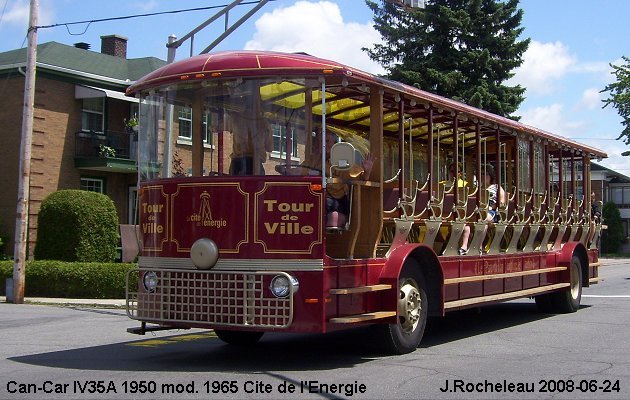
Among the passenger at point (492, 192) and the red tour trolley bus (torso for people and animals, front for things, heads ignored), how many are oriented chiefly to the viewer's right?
0

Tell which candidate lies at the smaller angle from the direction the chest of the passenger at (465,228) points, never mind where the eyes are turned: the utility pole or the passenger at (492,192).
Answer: the utility pole

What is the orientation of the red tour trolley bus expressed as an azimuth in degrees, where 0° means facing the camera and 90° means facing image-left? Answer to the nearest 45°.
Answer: approximately 45°

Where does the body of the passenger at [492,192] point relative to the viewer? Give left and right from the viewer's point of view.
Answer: facing the viewer and to the left of the viewer

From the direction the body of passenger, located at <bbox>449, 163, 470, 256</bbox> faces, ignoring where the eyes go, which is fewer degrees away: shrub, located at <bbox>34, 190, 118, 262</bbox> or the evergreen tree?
the shrub

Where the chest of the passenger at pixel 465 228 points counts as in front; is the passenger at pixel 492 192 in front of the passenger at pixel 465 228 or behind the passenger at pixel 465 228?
behind

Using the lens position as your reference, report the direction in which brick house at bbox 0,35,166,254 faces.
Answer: facing the viewer and to the right of the viewer

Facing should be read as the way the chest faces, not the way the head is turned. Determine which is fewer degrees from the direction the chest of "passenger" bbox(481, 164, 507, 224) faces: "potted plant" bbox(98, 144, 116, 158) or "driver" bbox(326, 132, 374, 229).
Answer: the driver

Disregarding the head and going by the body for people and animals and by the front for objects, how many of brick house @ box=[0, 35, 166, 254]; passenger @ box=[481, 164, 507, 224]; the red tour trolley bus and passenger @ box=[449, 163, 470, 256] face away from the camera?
0

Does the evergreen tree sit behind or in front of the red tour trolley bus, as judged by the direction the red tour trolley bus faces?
behind

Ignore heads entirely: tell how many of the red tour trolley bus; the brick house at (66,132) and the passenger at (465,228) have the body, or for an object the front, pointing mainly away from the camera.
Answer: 0
